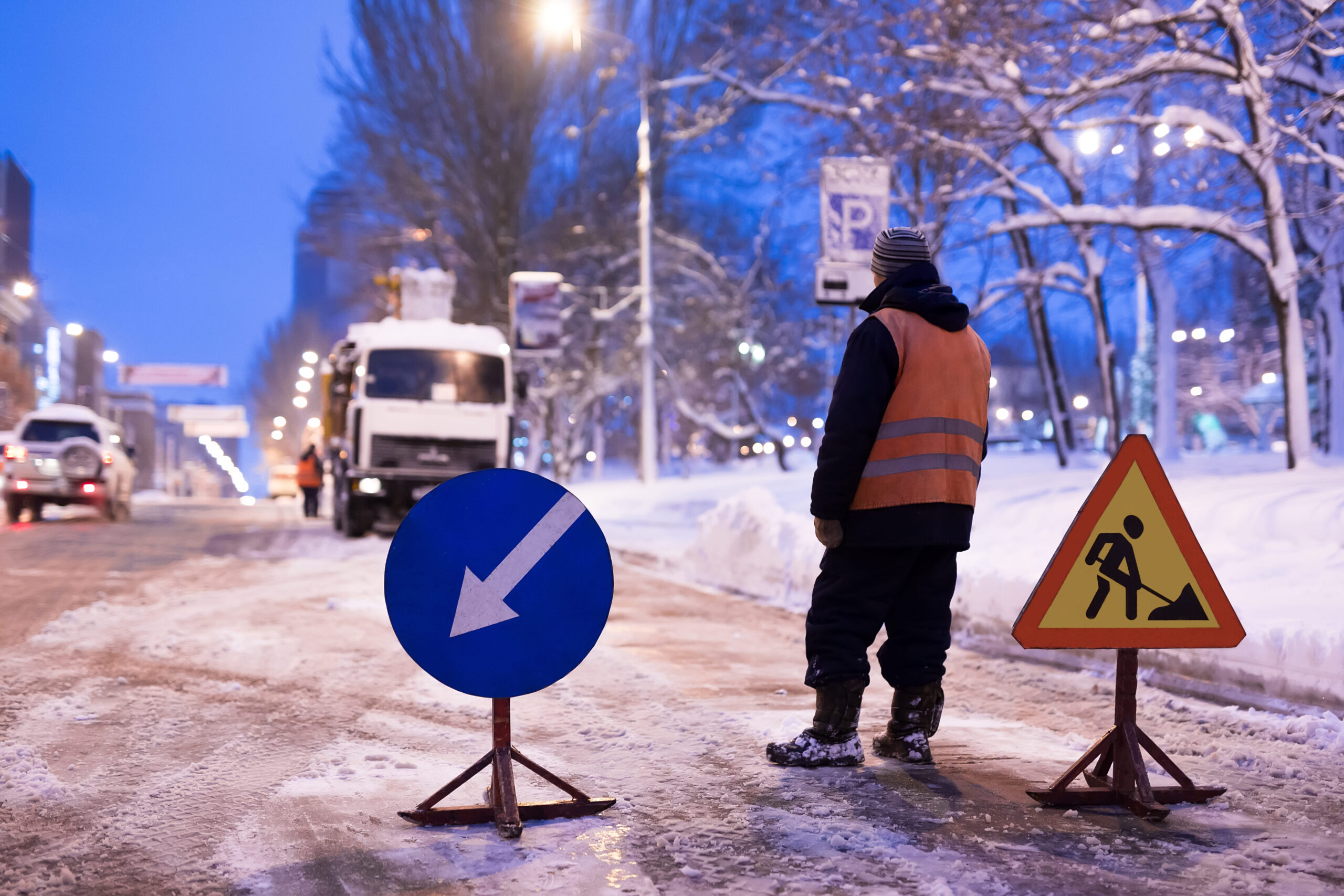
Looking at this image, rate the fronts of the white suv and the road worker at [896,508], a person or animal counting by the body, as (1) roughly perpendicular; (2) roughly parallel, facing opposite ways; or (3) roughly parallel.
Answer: roughly parallel

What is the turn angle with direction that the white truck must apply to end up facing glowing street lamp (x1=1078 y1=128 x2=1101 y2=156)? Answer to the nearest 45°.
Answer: approximately 90° to its left

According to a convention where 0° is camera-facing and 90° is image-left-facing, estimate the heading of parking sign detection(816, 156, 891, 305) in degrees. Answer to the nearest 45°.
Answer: approximately 0°

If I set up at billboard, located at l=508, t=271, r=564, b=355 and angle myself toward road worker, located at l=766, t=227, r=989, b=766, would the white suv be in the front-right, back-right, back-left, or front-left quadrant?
front-right

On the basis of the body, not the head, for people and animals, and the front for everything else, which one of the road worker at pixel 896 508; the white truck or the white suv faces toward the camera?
the white truck

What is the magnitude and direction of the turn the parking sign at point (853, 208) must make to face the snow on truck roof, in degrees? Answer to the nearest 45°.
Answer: approximately 135° to its right

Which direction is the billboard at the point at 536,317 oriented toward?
toward the camera

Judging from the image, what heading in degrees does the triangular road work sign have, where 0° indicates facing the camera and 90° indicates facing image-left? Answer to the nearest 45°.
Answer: approximately 0°

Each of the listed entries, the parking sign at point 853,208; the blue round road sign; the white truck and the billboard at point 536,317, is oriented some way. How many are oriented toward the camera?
4

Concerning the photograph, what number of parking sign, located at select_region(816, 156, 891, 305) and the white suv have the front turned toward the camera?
1

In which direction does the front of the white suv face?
away from the camera

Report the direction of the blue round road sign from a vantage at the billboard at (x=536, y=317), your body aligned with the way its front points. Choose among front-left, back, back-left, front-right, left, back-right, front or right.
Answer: front

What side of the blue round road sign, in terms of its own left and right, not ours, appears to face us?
front

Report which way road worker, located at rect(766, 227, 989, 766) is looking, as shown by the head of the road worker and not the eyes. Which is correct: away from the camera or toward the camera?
away from the camera

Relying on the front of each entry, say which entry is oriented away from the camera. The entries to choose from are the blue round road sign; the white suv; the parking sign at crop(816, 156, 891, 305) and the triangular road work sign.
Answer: the white suv

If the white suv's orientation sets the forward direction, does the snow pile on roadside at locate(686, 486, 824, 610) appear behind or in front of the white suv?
behind

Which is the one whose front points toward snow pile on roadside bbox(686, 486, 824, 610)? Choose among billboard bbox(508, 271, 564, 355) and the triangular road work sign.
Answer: the billboard
